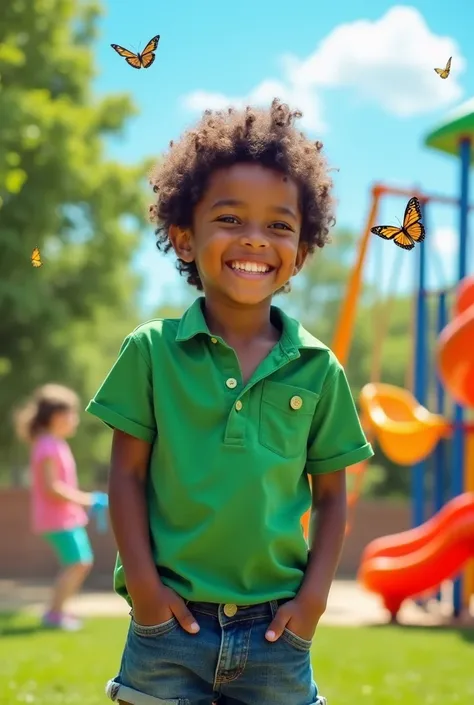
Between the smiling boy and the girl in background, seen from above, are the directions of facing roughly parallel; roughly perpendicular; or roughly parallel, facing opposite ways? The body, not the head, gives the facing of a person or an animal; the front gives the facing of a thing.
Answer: roughly perpendicular

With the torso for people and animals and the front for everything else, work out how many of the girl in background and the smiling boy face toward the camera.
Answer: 1

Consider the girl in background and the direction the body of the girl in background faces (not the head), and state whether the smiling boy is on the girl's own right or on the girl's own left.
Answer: on the girl's own right

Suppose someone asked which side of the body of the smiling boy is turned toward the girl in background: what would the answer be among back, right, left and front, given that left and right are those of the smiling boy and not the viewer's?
back

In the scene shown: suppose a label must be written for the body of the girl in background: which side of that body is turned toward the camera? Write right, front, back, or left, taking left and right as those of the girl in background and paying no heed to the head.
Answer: right

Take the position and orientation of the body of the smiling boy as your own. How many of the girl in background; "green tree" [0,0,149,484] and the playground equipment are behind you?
3

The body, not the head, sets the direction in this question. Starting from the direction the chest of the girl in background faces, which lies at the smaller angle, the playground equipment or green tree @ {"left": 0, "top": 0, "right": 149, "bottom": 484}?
the playground equipment
